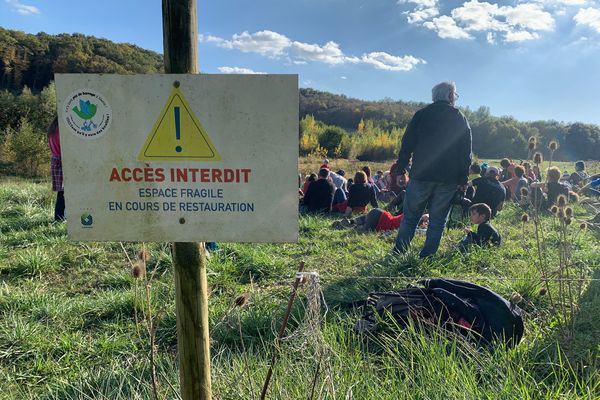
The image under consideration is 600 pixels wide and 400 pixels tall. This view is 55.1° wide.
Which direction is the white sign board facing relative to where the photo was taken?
toward the camera

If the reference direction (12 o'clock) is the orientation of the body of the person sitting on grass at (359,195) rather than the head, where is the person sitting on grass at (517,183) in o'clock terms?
the person sitting on grass at (517,183) is roughly at 2 o'clock from the person sitting on grass at (359,195).

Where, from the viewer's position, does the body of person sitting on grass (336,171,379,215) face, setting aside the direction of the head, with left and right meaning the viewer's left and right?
facing away from the viewer

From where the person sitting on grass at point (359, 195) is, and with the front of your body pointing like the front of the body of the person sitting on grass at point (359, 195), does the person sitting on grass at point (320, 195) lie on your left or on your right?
on your left

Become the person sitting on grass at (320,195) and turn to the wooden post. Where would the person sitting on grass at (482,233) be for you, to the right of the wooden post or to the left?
left

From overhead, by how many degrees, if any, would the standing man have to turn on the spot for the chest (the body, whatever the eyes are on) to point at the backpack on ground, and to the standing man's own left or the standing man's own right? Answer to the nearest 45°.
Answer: approximately 180°

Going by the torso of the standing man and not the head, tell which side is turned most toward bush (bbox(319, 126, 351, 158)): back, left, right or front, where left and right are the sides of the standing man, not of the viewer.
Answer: front

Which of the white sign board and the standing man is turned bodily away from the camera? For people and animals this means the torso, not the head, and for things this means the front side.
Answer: the standing man

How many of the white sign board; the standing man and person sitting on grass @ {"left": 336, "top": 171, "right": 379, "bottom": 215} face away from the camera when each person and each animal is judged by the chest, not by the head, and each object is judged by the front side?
2

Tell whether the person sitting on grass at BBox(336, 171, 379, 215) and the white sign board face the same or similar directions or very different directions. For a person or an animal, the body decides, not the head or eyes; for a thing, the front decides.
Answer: very different directions

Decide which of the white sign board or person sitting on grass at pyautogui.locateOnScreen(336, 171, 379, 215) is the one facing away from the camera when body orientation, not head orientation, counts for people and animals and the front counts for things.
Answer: the person sitting on grass

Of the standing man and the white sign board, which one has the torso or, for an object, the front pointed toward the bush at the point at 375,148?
the standing man

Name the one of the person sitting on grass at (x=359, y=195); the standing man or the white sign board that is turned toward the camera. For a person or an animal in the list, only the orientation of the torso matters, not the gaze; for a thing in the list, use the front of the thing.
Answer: the white sign board

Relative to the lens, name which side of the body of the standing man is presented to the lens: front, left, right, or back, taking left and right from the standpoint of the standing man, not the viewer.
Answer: back
